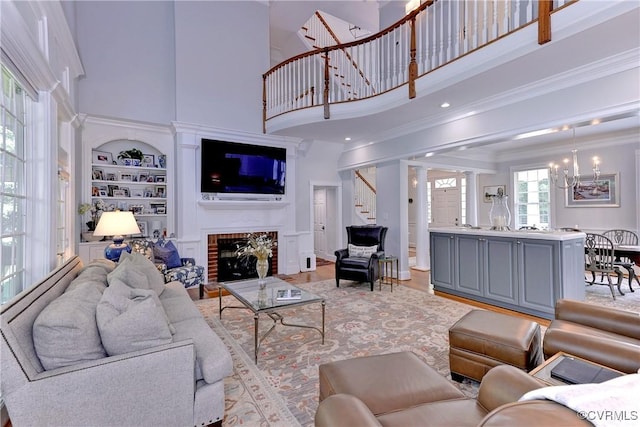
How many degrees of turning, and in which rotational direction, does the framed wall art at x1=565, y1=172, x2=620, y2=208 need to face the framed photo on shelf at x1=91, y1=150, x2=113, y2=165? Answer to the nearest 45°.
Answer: approximately 45° to its right

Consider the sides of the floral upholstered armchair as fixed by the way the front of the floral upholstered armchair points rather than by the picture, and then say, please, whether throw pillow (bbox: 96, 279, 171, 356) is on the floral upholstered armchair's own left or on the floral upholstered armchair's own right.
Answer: on the floral upholstered armchair's own right

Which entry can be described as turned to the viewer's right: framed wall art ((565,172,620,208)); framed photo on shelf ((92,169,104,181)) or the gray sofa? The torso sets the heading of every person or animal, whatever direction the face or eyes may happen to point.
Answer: the gray sofa

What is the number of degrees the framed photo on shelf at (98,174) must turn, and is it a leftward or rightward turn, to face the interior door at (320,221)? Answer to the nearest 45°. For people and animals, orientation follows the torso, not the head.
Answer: approximately 90° to its left

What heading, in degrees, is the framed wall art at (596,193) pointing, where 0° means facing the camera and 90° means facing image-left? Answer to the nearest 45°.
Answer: approximately 0°

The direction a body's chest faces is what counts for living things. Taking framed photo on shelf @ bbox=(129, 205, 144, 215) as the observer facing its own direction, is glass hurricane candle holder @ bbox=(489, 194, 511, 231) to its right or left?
on its left

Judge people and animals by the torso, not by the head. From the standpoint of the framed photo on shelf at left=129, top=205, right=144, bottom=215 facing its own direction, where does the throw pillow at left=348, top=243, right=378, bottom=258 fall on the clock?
The throw pillow is roughly at 10 o'clock from the framed photo on shelf.

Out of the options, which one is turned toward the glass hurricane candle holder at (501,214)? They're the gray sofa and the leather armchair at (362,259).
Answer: the gray sofa

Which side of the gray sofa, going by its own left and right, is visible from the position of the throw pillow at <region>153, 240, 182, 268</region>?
left

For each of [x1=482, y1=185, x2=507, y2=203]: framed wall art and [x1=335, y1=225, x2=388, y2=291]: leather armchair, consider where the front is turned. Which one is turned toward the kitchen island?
the framed wall art

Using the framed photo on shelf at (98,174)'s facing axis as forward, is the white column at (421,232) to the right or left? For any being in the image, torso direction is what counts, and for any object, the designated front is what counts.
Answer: on its left

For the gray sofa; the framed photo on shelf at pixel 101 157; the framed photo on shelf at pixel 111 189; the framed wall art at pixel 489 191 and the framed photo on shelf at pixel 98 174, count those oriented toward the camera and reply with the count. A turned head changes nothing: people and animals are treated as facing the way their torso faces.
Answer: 4

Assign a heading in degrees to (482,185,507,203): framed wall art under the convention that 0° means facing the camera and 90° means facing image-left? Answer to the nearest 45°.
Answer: approximately 0°

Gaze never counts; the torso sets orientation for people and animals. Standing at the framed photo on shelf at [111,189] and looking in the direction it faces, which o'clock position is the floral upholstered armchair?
The floral upholstered armchair is roughly at 11 o'clock from the framed photo on shelf.
